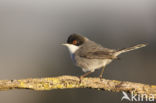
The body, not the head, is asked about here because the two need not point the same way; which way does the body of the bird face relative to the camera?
to the viewer's left
